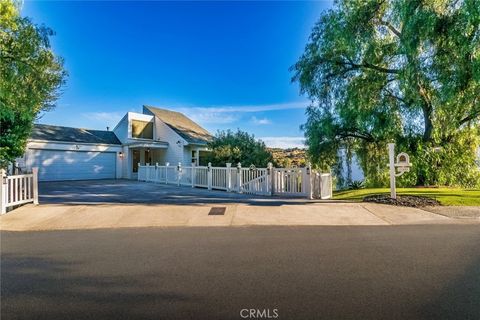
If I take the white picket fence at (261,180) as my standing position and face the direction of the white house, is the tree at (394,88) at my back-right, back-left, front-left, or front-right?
back-right

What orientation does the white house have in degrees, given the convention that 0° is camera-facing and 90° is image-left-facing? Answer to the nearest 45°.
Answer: approximately 0°

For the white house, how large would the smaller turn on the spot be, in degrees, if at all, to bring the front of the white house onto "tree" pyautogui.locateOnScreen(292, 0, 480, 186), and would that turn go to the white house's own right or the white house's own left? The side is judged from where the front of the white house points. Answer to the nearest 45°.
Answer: approximately 45° to the white house's own left

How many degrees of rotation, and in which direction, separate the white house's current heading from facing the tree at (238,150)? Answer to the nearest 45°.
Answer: approximately 45° to its left

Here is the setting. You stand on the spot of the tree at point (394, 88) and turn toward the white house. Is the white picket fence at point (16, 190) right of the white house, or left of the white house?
left

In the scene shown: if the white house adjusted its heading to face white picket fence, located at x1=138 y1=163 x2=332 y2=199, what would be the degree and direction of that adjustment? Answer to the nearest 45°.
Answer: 0° — it already faces it
